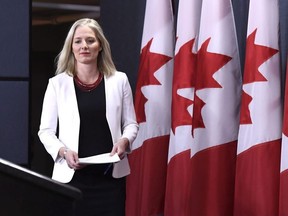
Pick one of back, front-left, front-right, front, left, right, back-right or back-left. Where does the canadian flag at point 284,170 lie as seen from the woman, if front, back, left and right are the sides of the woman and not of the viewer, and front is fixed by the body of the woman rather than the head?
left

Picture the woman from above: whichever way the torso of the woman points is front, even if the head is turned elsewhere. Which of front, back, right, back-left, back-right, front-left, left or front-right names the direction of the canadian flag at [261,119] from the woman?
left

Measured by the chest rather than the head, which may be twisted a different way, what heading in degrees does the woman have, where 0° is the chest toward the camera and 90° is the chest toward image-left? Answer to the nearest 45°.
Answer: approximately 0°
